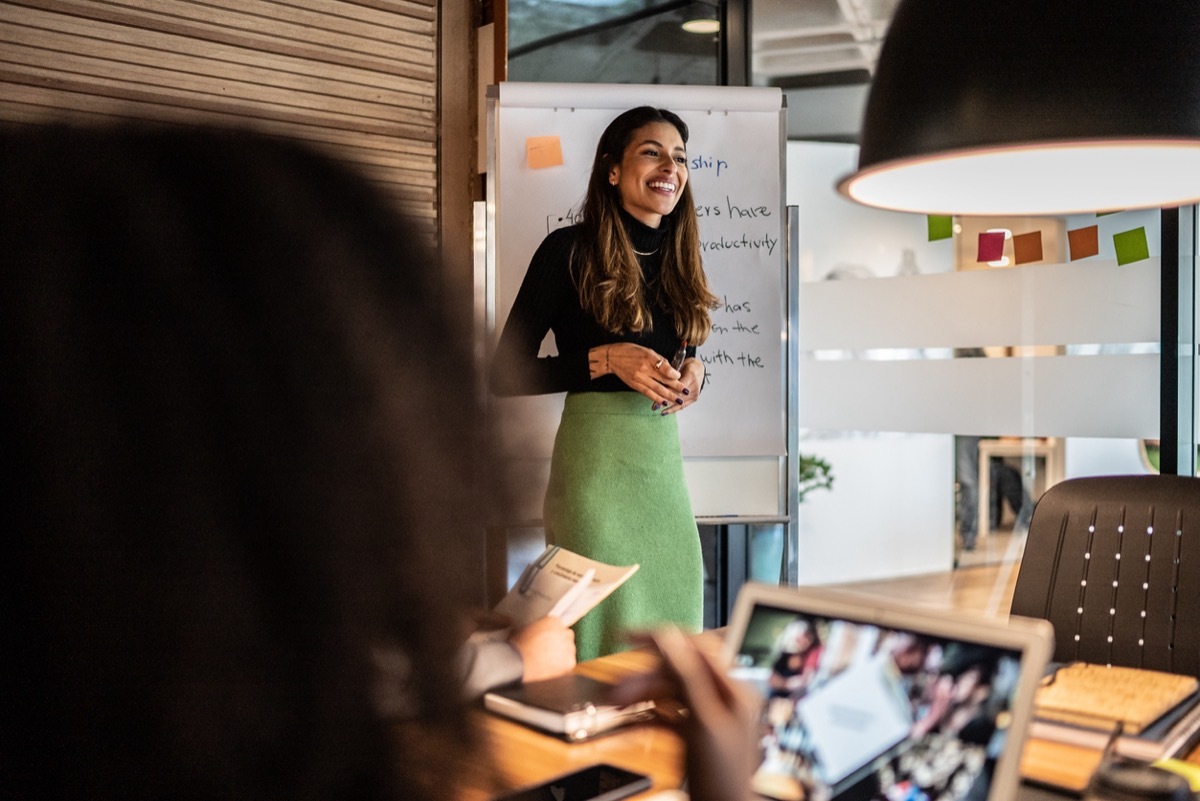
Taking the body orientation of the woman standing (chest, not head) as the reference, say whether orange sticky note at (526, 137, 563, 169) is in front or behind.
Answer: behind

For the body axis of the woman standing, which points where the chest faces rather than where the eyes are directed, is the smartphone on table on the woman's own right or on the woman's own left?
on the woman's own right

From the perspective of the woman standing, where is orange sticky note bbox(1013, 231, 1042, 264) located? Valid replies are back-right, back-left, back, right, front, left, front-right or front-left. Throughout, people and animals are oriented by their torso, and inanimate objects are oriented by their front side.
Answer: left

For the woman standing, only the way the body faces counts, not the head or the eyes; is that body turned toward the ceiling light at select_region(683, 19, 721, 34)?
no

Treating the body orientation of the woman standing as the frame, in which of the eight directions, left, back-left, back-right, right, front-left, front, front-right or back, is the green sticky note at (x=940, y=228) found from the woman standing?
left

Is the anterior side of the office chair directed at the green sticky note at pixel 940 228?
no

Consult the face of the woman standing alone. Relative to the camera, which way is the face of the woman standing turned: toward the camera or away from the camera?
toward the camera
